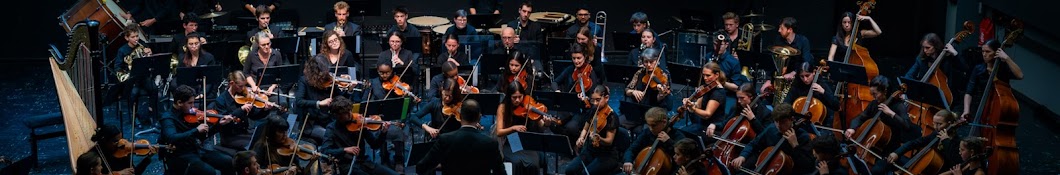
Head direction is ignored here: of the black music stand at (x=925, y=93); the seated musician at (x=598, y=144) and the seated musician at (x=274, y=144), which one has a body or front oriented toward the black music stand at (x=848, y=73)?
the seated musician at (x=274, y=144)

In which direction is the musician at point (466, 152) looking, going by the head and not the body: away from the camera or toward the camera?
away from the camera

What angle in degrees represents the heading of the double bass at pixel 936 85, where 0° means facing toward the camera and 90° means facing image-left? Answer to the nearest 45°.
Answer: approximately 45°

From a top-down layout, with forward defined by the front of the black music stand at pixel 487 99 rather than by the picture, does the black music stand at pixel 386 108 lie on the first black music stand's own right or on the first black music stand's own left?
on the first black music stand's own left

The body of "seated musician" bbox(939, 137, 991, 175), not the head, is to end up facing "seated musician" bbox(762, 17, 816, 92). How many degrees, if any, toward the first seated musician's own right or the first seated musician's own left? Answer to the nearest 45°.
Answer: approximately 45° to the first seated musician's own right

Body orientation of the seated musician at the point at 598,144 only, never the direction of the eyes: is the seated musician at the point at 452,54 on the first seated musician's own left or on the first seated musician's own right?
on the first seated musician's own right

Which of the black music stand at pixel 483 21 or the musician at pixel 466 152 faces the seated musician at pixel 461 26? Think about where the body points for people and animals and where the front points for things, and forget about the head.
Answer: the musician at pixel 466 152

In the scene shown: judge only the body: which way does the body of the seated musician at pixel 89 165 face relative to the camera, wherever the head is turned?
to the viewer's right

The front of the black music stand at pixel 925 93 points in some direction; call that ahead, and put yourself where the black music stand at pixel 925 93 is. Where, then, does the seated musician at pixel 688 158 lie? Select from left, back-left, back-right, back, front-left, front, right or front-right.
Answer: back
